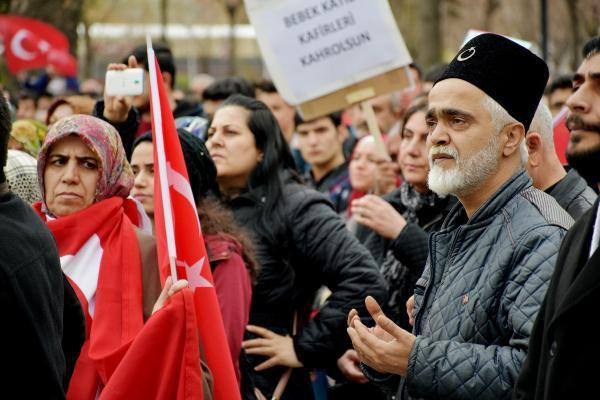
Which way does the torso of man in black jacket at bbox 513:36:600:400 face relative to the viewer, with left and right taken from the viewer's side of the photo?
facing the viewer and to the left of the viewer

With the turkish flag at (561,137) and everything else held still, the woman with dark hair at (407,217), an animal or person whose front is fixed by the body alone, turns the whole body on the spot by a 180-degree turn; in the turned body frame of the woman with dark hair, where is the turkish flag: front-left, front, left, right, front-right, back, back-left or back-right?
front

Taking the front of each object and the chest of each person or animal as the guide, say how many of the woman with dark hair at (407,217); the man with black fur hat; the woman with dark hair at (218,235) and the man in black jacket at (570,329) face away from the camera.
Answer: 0

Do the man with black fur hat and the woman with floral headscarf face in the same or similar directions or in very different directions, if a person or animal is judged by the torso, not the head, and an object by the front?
same or similar directions

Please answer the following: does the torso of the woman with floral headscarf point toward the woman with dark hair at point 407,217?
no

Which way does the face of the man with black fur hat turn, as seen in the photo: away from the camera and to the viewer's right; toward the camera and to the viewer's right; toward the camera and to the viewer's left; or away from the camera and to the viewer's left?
toward the camera and to the viewer's left

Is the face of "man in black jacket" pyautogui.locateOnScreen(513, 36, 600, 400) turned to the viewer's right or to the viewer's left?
to the viewer's left

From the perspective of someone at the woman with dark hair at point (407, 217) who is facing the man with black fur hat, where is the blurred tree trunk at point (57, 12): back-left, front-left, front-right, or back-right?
back-right

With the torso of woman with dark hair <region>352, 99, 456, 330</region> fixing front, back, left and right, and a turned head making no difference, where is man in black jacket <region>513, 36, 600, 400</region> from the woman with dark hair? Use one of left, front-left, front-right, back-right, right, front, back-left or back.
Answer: front-left

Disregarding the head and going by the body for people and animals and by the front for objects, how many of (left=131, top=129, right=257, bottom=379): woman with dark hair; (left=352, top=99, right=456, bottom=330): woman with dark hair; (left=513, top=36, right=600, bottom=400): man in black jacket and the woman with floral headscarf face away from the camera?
0

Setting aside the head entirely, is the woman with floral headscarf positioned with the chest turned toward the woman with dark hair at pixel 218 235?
no

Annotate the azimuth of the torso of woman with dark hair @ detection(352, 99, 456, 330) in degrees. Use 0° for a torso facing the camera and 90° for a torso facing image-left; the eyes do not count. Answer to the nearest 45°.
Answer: approximately 45°

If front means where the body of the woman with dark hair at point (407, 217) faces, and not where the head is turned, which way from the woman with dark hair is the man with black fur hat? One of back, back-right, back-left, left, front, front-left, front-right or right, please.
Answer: front-left
